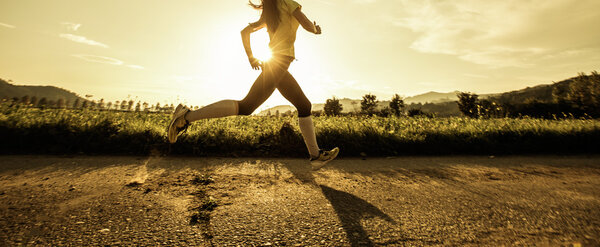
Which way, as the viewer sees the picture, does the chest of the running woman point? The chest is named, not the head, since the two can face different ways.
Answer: to the viewer's right
